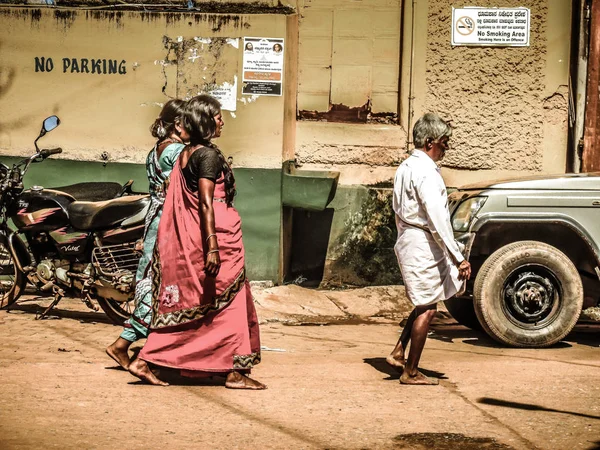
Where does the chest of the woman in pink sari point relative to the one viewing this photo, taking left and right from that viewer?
facing to the right of the viewer

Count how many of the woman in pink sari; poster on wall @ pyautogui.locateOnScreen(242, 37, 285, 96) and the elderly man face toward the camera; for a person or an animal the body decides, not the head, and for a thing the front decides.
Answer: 1

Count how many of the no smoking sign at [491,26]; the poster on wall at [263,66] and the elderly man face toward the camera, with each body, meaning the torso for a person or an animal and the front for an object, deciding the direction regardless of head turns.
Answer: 2

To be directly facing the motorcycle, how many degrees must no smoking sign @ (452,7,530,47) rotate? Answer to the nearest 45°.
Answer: approximately 45° to its right

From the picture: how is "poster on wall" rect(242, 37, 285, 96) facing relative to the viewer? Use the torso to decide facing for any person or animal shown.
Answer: toward the camera

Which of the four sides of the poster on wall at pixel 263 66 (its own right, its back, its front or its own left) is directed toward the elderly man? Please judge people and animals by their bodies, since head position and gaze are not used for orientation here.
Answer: front

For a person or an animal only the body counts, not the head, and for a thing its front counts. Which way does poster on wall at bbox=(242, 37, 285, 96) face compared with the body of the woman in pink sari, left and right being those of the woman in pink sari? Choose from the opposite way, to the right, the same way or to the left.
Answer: to the right

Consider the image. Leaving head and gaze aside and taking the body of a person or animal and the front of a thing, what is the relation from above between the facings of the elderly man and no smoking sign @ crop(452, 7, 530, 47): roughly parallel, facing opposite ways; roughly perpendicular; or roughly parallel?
roughly perpendicular

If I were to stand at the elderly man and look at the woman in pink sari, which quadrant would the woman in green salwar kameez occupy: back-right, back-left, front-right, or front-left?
front-right

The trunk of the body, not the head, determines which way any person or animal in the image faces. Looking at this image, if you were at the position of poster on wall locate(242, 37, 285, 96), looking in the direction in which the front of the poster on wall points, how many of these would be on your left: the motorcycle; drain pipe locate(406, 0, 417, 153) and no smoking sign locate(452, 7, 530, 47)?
2

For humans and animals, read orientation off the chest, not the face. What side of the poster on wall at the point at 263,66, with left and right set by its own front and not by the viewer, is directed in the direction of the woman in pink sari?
front

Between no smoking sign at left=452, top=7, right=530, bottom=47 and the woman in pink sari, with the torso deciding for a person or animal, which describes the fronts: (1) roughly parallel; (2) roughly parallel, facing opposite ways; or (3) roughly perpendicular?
roughly perpendicular

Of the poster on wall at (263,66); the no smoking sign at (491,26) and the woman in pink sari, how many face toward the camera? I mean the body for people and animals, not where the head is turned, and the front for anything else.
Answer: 2

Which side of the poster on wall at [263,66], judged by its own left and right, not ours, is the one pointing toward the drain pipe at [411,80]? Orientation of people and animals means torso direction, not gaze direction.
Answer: left
